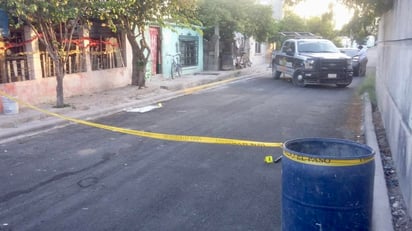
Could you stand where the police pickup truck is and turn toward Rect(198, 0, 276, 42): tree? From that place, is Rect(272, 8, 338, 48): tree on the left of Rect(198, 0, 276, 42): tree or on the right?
right

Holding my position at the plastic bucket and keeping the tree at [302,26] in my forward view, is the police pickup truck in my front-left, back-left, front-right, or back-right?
front-right

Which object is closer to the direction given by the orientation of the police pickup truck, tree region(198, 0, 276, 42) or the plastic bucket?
the plastic bucket

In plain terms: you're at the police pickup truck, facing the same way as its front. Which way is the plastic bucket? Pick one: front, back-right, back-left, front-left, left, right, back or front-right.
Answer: right

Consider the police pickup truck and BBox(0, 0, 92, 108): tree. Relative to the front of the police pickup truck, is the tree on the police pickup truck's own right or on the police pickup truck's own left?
on the police pickup truck's own right

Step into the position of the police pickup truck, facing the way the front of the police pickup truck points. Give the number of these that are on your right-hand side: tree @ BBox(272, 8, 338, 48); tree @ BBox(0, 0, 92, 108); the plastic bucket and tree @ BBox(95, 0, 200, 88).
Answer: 3

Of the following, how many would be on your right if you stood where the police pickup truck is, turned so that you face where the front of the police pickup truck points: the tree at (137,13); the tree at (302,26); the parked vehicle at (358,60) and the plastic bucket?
2

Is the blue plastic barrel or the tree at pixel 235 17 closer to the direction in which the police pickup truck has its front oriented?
the blue plastic barrel

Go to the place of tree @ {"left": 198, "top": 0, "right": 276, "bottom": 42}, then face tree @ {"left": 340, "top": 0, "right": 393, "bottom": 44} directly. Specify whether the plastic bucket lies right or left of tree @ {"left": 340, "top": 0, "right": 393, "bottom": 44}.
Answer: right

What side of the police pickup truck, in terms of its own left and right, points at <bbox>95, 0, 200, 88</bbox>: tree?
right
